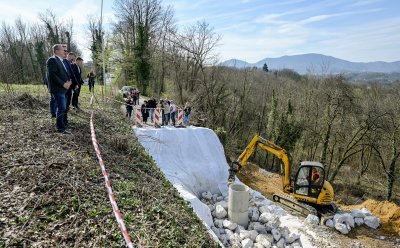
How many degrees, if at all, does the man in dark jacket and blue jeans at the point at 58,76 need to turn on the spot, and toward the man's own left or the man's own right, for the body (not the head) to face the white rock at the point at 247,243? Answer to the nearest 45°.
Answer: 0° — they already face it

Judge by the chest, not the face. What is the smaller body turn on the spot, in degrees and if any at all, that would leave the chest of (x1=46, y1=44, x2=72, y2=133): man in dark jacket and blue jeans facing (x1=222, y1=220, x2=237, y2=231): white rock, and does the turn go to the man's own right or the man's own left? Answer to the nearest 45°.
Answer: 0° — they already face it

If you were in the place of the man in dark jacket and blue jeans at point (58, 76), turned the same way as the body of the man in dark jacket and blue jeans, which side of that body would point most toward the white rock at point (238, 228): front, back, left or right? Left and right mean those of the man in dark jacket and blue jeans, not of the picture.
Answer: front

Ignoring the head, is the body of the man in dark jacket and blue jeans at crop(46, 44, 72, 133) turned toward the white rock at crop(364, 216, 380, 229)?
yes

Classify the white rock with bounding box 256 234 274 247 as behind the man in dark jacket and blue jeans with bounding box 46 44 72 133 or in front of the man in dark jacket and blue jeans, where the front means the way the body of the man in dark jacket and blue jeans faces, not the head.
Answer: in front

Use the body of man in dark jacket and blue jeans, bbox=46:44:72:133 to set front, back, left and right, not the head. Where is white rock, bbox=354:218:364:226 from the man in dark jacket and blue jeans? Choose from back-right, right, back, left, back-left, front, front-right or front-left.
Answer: front

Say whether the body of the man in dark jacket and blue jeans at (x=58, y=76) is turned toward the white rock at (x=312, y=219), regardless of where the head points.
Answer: yes

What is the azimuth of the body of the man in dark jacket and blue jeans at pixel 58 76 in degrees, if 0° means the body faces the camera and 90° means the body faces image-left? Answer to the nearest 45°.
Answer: approximately 270°

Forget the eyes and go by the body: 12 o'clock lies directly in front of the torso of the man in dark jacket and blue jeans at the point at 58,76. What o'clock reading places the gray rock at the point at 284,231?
The gray rock is roughly at 12 o'clock from the man in dark jacket and blue jeans.

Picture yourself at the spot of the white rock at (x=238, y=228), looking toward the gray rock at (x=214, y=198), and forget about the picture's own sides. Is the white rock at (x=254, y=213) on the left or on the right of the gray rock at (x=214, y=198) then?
right

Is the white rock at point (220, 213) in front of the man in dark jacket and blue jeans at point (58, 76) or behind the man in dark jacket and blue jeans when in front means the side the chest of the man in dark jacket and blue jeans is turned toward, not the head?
in front

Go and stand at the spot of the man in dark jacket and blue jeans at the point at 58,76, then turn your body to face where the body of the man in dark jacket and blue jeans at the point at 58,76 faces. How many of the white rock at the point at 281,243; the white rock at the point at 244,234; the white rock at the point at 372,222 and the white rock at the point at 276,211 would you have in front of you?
4
